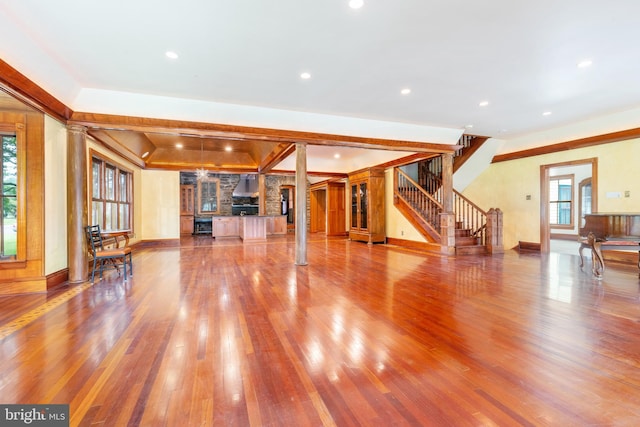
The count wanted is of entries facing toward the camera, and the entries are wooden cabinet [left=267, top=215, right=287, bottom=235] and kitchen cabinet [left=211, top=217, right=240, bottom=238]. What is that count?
2

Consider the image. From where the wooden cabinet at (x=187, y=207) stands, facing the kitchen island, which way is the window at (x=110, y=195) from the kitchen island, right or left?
right

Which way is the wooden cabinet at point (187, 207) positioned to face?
toward the camera

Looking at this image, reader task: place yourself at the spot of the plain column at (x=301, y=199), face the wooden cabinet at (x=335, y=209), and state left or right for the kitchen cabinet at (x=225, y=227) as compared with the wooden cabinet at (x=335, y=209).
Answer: left

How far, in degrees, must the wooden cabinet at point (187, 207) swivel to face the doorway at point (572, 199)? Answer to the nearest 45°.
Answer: approximately 45° to its left

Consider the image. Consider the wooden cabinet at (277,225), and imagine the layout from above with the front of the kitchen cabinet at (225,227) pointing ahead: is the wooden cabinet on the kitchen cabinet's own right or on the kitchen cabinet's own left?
on the kitchen cabinet's own left

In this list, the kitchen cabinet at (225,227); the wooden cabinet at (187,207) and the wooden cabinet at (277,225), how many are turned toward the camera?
3

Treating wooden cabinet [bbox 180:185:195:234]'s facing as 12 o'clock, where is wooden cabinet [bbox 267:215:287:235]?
wooden cabinet [bbox 267:215:287:235] is roughly at 10 o'clock from wooden cabinet [bbox 180:185:195:234].

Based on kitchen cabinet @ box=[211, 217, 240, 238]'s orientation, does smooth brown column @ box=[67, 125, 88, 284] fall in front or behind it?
in front

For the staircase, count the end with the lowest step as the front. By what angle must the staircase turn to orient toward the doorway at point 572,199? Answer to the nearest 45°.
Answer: approximately 45° to its left

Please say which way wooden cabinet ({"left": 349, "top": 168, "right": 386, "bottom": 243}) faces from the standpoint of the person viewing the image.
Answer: facing the viewer and to the left of the viewer

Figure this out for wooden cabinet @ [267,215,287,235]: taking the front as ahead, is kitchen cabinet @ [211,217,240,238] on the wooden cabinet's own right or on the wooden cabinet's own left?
on the wooden cabinet's own right

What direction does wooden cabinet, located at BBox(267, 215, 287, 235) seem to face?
toward the camera

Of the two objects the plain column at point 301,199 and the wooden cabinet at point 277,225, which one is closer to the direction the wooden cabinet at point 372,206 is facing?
the plain column
